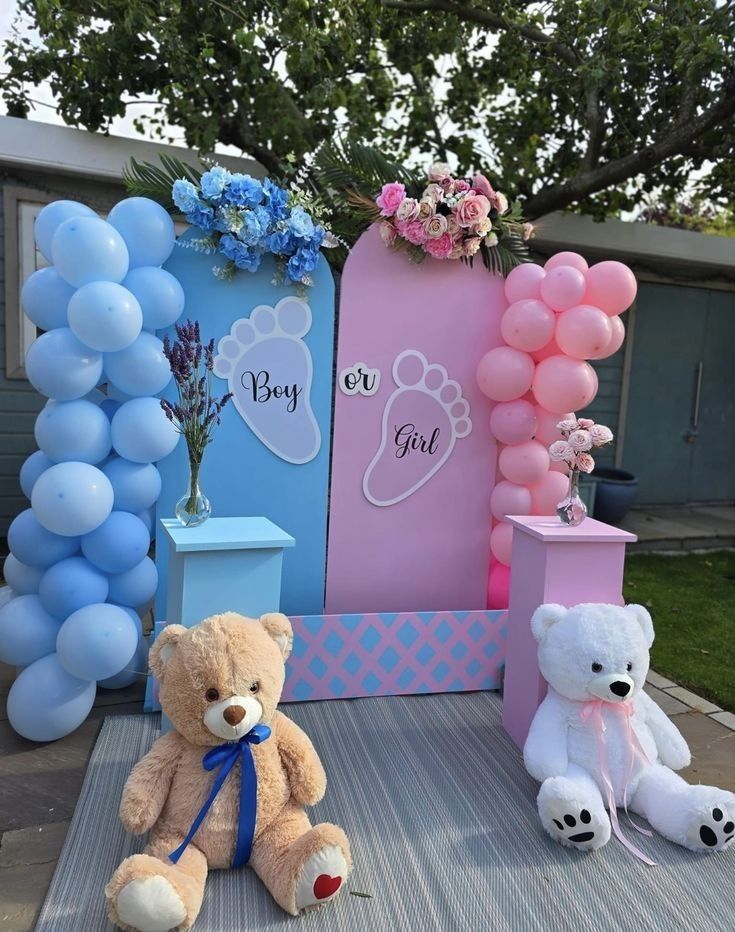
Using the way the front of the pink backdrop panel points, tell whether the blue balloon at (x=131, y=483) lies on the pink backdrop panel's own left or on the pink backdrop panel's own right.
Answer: on the pink backdrop panel's own right

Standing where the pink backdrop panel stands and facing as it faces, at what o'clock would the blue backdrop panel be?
The blue backdrop panel is roughly at 2 o'clock from the pink backdrop panel.

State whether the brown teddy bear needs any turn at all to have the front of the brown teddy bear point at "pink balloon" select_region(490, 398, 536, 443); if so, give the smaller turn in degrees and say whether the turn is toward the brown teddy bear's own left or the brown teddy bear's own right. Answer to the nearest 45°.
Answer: approximately 135° to the brown teddy bear's own left

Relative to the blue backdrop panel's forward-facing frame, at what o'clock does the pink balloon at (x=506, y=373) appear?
The pink balloon is roughly at 9 o'clock from the blue backdrop panel.

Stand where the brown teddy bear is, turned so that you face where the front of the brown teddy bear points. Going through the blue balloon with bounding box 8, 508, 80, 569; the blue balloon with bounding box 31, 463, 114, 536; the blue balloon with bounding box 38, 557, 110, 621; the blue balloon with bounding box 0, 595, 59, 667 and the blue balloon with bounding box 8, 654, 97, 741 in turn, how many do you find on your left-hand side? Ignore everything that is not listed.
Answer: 0

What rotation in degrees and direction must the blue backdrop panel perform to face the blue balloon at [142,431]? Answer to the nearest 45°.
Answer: approximately 45° to its right

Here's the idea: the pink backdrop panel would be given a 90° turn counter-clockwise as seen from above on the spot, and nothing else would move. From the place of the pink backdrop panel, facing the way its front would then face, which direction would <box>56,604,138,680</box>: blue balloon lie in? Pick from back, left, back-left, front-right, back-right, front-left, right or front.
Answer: back-right

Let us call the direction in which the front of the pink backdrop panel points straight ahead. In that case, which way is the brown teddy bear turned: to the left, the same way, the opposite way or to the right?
the same way

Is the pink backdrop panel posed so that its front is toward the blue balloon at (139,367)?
no

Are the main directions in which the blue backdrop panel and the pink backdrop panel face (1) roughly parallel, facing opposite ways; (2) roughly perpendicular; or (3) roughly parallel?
roughly parallel

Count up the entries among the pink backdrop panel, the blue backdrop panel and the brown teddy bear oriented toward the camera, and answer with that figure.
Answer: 3

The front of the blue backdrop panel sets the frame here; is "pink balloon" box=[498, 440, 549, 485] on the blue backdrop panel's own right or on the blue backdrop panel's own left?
on the blue backdrop panel's own left

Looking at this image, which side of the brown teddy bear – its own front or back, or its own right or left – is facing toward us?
front

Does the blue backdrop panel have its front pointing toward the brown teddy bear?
yes
